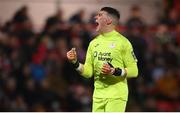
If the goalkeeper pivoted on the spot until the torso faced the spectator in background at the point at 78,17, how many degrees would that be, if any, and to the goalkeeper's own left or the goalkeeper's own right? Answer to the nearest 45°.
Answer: approximately 135° to the goalkeeper's own right

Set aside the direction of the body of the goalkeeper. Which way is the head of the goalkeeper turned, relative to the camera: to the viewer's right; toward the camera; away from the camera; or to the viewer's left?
to the viewer's left

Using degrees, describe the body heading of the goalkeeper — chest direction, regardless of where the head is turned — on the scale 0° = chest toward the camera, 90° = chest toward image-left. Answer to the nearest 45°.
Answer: approximately 45°
